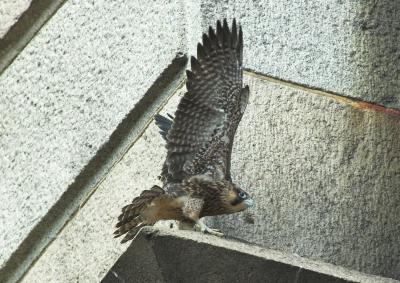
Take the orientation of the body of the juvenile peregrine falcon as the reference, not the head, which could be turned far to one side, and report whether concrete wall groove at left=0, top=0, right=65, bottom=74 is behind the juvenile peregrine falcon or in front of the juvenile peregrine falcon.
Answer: behind

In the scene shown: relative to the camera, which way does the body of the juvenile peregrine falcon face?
to the viewer's right
